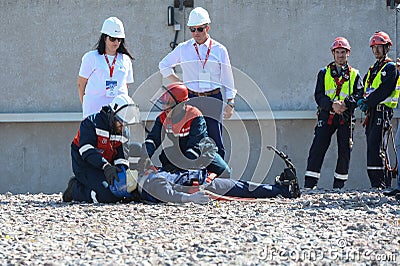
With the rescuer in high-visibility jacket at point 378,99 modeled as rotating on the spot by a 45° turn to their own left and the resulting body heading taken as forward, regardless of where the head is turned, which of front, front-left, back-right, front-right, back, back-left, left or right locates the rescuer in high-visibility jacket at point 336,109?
right

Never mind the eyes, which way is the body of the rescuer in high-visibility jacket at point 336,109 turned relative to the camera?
toward the camera

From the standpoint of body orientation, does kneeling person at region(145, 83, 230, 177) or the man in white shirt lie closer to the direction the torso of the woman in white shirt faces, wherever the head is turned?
the kneeling person

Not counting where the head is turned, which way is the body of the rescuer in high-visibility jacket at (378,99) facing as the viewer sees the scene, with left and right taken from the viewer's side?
facing the viewer and to the left of the viewer

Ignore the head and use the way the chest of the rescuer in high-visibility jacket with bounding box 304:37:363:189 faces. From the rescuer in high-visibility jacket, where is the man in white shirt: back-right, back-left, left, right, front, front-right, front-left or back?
front-right

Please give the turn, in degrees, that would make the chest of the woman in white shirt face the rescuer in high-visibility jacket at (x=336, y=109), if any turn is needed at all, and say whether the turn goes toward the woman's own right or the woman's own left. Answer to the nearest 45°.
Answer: approximately 45° to the woman's own left

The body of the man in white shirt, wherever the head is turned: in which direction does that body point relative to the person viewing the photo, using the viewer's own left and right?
facing the viewer

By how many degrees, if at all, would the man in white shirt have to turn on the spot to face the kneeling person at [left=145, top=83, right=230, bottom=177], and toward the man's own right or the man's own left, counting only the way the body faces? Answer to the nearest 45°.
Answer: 0° — they already face them

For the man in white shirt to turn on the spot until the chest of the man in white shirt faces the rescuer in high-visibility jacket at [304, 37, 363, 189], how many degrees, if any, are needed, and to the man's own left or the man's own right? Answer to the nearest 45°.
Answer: approximately 135° to the man's own left

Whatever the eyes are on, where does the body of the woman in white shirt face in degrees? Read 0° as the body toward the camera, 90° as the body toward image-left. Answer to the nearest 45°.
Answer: approximately 315°

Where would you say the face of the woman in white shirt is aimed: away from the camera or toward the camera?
toward the camera

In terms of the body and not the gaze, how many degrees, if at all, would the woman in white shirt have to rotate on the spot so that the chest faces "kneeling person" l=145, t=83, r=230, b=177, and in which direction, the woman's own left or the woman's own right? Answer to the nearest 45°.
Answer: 0° — they already face them

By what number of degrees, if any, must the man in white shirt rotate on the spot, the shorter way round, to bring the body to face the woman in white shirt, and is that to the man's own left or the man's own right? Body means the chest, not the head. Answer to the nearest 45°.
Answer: approximately 90° to the man's own right

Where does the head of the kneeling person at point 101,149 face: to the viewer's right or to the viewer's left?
to the viewer's right

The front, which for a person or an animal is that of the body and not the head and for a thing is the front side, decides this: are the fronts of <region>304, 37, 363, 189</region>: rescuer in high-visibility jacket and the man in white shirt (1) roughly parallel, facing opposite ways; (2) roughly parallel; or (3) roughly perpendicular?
roughly parallel

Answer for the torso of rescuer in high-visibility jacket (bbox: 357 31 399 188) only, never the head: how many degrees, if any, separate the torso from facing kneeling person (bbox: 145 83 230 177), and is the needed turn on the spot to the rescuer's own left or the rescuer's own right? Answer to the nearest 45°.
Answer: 0° — they already face them

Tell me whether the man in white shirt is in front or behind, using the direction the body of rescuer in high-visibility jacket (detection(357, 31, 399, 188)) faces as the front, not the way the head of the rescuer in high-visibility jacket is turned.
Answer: in front
